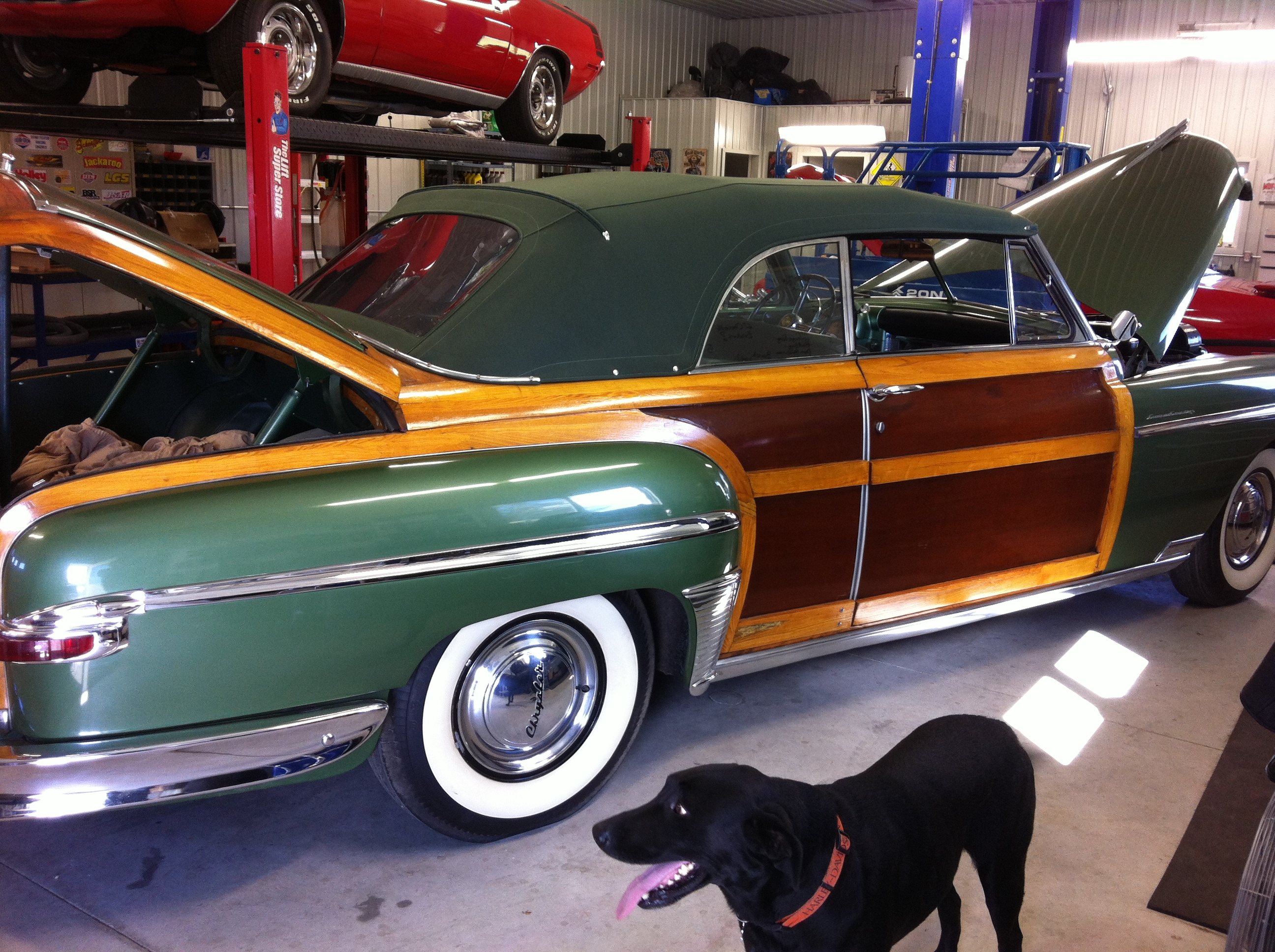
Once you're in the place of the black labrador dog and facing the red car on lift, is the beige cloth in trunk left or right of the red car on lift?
left

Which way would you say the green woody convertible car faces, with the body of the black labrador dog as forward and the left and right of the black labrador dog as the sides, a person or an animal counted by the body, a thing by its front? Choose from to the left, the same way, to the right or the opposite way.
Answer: the opposite way

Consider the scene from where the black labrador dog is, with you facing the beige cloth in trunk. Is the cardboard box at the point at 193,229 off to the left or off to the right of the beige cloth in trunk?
right

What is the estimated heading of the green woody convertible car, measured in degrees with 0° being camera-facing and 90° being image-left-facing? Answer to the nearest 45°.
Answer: approximately 225°

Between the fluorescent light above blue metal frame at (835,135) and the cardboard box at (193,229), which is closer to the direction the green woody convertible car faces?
the fluorescent light above blue metal frame
